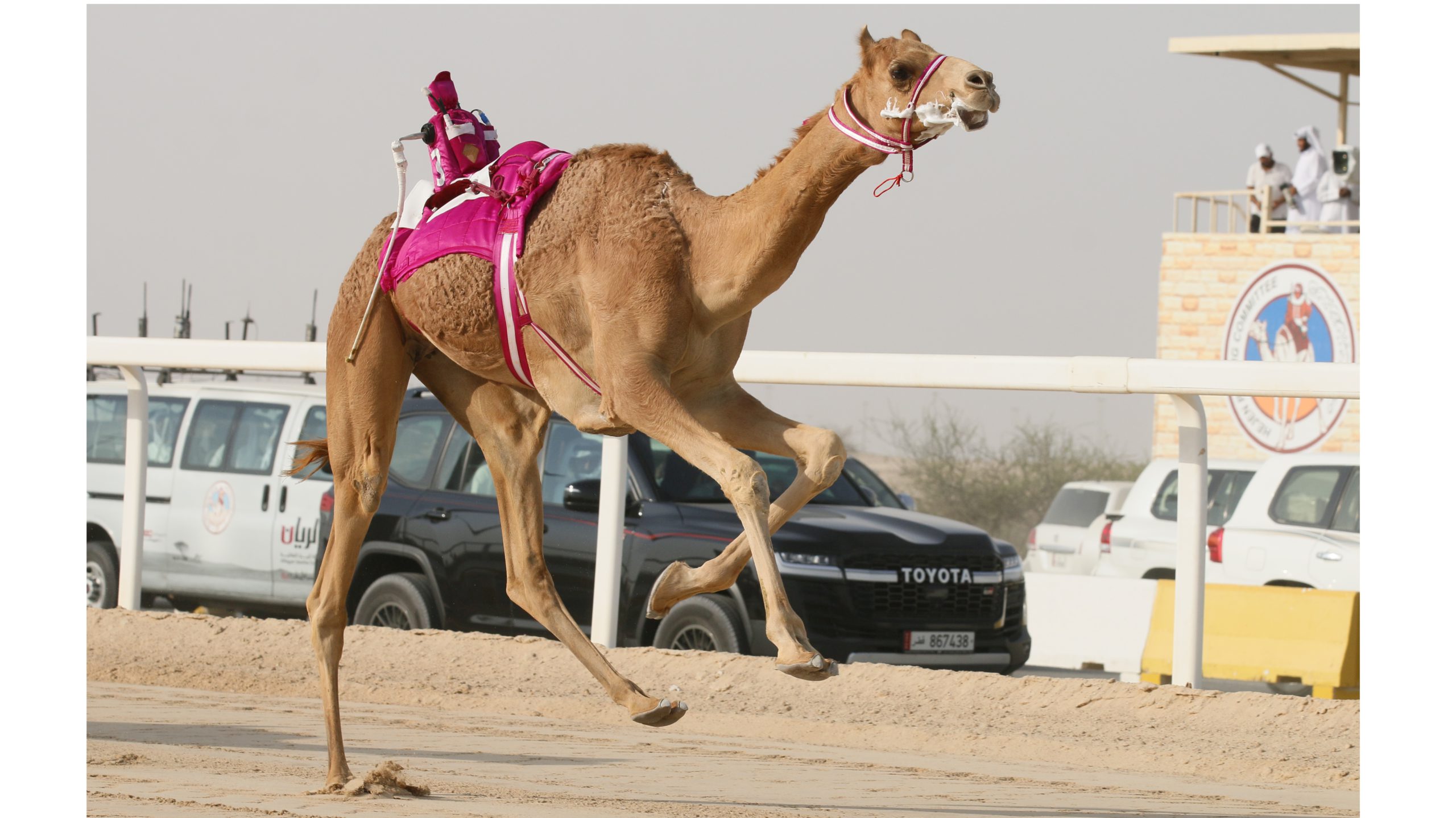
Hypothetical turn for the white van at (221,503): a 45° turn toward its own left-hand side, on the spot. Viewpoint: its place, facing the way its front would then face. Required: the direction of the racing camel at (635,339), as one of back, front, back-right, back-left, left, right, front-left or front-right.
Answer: right

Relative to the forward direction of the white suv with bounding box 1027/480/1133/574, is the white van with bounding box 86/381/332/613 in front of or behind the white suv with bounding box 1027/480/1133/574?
behind

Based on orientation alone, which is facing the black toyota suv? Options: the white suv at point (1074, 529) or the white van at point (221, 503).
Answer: the white van at point (221, 503)

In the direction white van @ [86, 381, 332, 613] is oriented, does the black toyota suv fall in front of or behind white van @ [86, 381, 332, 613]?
in front

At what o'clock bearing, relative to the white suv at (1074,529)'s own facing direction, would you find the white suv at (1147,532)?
the white suv at (1147,532) is roughly at 4 o'clock from the white suv at (1074,529).

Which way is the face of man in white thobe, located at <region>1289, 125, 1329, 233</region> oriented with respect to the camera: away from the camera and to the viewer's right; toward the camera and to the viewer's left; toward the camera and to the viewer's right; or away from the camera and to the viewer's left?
toward the camera and to the viewer's left

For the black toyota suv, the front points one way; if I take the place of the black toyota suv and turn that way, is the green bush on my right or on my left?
on my left

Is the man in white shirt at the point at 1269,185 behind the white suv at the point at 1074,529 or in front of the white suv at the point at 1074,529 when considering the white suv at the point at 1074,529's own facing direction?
in front

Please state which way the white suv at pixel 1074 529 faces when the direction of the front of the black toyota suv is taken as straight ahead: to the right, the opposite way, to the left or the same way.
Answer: to the left

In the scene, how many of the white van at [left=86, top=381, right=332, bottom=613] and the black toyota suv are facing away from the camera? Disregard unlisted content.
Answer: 0

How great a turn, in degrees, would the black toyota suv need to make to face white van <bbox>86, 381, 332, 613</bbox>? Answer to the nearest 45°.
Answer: approximately 180°

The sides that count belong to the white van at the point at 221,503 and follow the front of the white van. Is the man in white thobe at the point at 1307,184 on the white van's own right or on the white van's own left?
on the white van's own left

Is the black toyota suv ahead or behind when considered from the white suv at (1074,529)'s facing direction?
behind

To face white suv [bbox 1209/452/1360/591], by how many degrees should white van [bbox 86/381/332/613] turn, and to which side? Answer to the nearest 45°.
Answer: approximately 45° to its left
